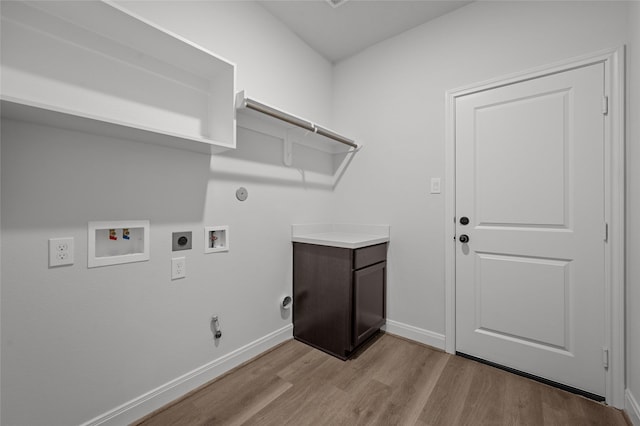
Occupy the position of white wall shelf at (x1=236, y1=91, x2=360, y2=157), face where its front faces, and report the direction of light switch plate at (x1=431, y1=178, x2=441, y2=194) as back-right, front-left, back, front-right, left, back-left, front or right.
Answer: front-left

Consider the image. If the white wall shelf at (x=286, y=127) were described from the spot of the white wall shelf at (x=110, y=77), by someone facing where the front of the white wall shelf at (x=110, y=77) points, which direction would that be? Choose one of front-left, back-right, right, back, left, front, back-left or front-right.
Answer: front-left

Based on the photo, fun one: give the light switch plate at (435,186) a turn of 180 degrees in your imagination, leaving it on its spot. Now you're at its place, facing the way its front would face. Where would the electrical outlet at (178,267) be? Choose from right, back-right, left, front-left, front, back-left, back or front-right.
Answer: back-left

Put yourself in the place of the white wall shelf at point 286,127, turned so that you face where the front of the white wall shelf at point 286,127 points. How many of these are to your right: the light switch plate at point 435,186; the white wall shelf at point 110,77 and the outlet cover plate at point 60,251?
2

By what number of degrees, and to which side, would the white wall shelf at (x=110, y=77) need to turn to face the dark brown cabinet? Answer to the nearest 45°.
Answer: approximately 45° to its left

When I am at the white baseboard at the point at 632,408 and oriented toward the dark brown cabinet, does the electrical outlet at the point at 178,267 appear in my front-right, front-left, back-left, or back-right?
front-left

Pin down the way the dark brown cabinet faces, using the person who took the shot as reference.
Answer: facing the viewer and to the right of the viewer

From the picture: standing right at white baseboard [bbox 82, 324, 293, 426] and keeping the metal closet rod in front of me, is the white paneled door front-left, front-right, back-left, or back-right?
front-right

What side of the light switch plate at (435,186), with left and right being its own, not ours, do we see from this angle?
front

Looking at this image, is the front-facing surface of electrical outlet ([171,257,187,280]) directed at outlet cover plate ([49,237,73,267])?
no

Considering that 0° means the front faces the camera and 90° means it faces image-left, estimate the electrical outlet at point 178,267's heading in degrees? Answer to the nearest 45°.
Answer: approximately 315°
